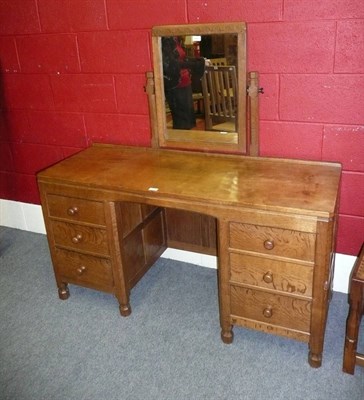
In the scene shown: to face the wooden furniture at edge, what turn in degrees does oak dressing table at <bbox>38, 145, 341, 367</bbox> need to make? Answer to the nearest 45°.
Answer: approximately 90° to its left

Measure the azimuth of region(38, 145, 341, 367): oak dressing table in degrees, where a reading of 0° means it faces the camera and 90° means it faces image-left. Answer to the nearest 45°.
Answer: approximately 45°
